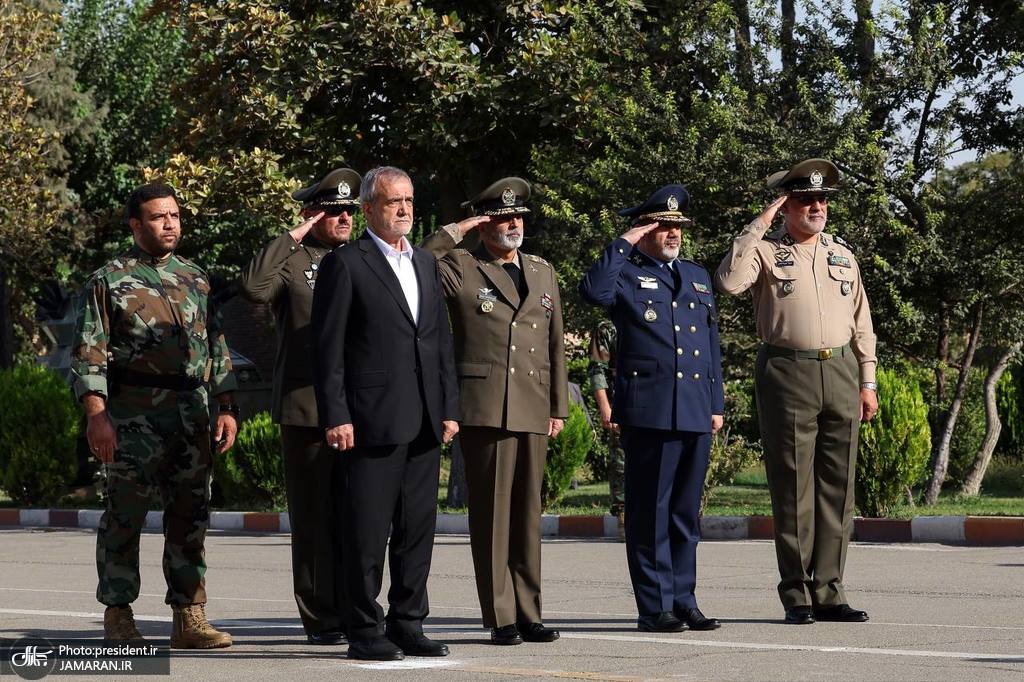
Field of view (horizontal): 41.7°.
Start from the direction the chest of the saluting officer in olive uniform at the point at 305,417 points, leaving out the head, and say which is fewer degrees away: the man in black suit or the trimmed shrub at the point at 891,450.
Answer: the man in black suit

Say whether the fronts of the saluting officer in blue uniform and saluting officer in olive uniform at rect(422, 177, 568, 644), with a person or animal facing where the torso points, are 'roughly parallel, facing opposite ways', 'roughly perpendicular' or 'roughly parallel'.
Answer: roughly parallel

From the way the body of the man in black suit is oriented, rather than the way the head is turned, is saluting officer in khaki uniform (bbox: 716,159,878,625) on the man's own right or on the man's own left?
on the man's own left

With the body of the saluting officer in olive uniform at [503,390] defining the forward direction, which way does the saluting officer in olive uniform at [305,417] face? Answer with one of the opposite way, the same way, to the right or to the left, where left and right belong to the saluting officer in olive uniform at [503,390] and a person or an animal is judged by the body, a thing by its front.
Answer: the same way

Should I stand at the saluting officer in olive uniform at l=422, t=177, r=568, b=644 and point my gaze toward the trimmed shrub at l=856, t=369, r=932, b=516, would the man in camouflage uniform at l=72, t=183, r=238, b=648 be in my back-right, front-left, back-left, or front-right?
back-left

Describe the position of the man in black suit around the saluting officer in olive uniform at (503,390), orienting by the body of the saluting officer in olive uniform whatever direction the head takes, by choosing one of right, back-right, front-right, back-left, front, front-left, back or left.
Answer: right

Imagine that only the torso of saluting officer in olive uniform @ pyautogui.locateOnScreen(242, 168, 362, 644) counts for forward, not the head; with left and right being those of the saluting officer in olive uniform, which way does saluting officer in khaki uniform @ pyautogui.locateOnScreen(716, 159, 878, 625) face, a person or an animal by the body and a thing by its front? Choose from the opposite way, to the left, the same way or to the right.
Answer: the same way

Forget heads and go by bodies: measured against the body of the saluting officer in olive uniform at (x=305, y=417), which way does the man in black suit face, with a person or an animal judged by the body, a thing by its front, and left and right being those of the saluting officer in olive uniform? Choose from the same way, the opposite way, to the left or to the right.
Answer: the same way

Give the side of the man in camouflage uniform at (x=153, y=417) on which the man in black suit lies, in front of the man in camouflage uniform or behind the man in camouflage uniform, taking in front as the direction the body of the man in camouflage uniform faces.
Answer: in front

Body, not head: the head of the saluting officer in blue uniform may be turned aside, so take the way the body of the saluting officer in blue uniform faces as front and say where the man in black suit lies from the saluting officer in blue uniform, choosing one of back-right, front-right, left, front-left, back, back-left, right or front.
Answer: right

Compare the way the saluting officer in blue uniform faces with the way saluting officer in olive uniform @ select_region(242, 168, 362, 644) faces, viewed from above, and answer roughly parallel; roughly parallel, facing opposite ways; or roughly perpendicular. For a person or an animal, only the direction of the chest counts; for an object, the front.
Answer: roughly parallel

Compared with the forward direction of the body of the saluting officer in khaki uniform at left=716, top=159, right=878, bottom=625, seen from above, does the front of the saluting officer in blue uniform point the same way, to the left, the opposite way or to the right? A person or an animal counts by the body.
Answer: the same way
